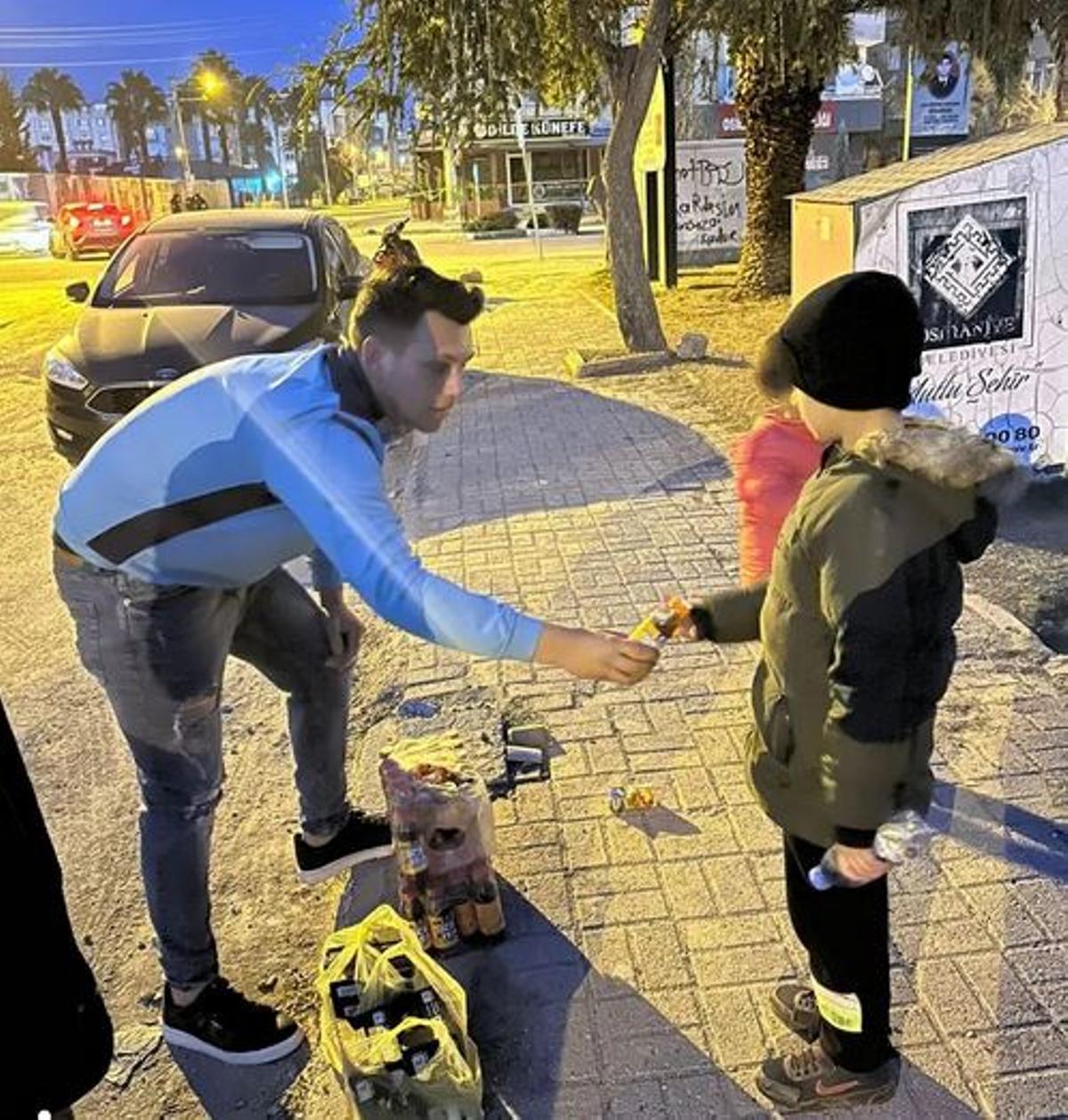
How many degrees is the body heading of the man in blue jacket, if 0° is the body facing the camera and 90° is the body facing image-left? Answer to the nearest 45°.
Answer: approximately 270°

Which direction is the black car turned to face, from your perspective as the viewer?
facing the viewer and to the left of the viewer

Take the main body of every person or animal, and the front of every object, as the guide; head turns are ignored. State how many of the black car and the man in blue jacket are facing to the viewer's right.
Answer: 1

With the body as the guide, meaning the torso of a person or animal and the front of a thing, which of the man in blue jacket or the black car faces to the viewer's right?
the man in blue jacket

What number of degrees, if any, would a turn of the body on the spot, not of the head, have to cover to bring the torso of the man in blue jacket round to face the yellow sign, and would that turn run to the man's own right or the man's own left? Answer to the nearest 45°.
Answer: approximately 90° to the man's own left

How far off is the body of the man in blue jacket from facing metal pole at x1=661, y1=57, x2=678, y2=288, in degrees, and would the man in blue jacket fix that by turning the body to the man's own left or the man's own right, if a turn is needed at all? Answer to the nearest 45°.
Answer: approximately 90° to the man's own left

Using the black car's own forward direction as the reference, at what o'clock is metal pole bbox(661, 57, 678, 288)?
The metal pole is roughly at 6 o'clock from the black car.

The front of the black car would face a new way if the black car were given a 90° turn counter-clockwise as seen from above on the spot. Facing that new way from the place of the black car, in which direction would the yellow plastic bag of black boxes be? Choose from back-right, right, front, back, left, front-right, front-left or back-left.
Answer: front-right

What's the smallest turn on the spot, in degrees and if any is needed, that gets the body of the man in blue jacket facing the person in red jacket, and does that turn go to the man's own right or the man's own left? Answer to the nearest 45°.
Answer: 0° — they already face them

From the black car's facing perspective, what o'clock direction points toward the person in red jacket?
The person in red jacket is roughly at 10 o'clock from the black car.

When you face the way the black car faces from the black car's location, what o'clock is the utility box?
The utility box is roughly at 9 o'clock from the black car.

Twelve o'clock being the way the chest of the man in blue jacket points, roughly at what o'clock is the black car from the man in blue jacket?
The black car is roughly at 9 o'clock from the man in blue jacket.

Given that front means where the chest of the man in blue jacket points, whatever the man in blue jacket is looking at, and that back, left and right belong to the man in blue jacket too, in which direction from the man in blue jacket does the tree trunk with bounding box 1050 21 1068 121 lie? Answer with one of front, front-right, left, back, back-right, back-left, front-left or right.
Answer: front-left

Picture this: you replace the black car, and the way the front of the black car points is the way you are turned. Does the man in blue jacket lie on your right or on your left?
on your left

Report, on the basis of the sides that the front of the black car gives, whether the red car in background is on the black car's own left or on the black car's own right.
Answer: on the black car's own right
